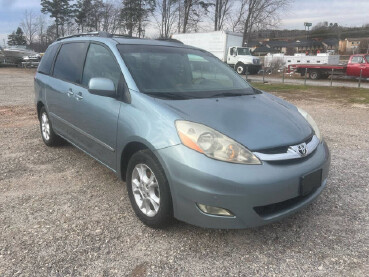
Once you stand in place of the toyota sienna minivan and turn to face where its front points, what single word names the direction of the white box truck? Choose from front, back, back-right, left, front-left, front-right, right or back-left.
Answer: back-left

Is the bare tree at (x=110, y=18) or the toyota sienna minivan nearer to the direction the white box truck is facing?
the toyota sienna minivan

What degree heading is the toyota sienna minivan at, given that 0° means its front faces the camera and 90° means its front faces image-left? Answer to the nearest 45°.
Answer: approximately 315°

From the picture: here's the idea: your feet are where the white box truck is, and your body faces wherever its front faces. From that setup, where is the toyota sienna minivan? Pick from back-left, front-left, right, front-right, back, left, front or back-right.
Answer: front-right

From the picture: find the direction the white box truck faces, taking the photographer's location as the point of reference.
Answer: facing the viewer and to the right of the viewer

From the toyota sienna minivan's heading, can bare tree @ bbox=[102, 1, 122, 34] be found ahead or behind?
behind

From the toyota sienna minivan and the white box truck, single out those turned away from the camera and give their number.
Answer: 0

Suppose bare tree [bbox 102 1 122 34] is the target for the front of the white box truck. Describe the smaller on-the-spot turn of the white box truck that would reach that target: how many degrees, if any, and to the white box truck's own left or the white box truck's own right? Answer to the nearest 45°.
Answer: approximately 180°
